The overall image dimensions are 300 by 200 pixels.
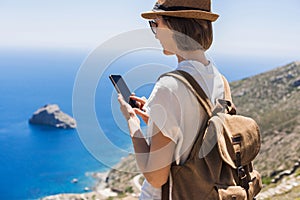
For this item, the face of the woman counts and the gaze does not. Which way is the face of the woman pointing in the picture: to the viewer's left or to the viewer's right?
to the viewer's left

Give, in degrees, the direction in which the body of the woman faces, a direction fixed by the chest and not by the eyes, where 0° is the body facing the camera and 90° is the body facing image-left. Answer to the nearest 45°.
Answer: approximately 135°
